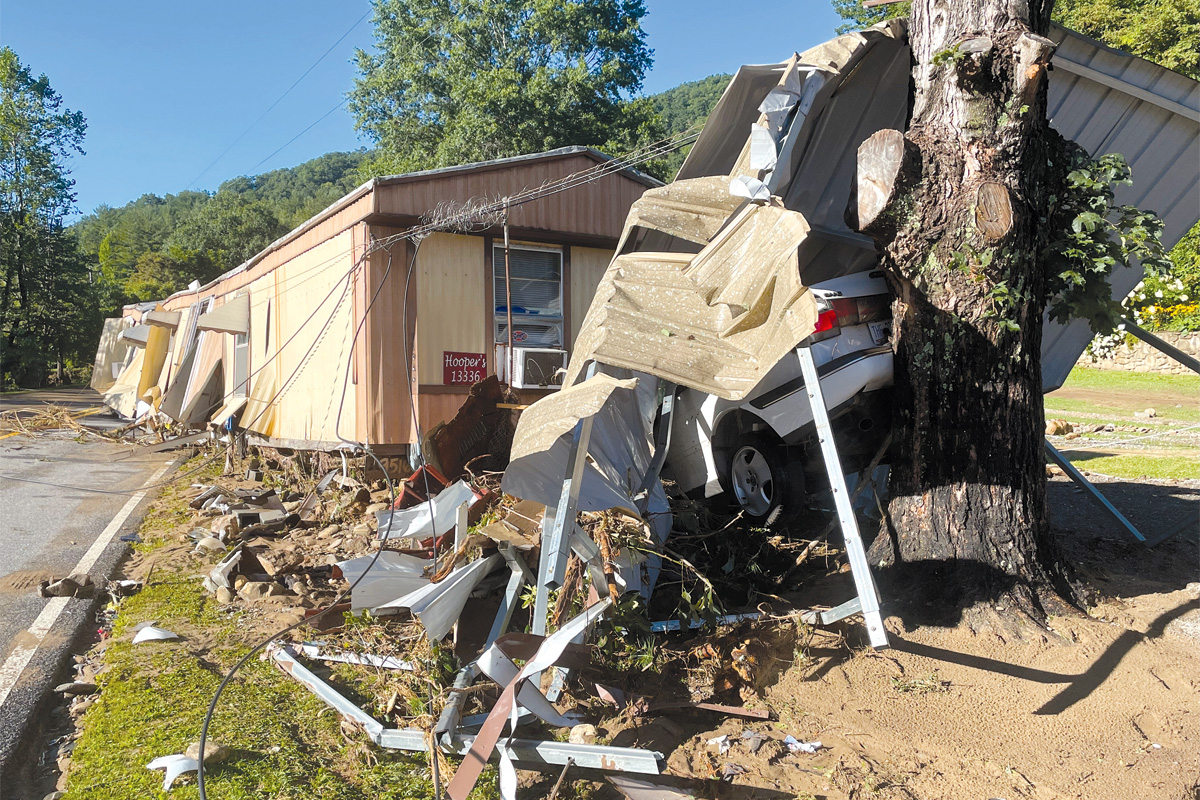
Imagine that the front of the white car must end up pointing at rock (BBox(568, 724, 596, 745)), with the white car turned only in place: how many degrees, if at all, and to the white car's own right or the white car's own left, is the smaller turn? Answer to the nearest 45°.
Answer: approximately 90° to the white car's own left

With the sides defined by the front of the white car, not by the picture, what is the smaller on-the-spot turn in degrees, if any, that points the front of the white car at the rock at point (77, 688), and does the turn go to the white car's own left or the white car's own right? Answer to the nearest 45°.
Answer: approximately 90° to the white car's own left

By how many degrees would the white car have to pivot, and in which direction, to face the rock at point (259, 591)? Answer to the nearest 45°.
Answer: approximately 45° to its left

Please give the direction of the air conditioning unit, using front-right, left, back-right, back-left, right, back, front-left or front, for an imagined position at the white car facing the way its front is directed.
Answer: front

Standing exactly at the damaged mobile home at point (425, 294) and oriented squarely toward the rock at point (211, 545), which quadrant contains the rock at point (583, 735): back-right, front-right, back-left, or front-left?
front-left

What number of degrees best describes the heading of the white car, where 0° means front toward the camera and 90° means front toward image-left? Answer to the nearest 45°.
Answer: approximately 135°

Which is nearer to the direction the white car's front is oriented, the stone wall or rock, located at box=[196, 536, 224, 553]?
the rock

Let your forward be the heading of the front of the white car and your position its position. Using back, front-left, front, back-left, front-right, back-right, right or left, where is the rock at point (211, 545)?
front-left

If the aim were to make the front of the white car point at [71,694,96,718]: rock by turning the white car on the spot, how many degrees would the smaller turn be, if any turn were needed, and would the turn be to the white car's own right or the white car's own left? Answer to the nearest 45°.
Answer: approximately 90° to the white car's own left

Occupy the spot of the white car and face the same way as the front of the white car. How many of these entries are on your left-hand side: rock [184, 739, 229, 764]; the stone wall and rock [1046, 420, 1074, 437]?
1

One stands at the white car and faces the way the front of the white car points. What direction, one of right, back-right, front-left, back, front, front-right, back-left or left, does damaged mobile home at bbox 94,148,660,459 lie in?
front

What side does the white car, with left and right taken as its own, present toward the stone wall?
right

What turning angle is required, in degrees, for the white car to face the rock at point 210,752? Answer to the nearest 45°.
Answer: approximately 90° to its left

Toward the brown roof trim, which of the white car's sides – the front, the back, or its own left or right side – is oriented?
front
